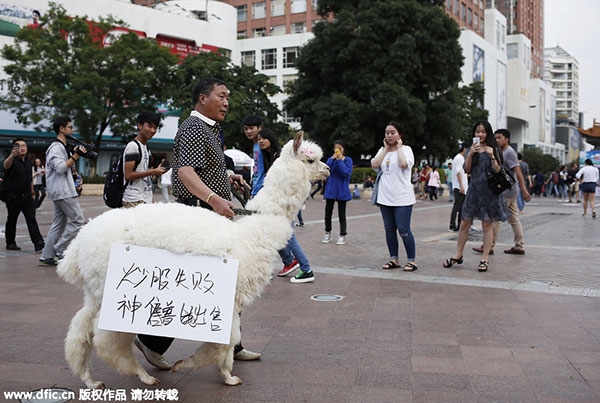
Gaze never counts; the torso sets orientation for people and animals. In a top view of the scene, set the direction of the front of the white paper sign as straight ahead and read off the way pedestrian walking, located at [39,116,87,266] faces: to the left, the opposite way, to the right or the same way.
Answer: to the left

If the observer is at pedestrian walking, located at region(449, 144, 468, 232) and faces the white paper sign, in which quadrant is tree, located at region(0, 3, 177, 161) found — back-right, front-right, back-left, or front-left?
back-right

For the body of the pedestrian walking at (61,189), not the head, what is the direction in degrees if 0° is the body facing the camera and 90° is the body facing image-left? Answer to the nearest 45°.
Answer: approximately 270°

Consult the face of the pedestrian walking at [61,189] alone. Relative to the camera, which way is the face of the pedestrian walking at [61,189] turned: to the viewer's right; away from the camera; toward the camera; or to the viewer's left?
to the viewer's right

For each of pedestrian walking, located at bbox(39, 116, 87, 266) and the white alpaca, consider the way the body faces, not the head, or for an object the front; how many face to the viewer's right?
2

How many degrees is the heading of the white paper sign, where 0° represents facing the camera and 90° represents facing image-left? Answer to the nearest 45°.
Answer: approximately 0°

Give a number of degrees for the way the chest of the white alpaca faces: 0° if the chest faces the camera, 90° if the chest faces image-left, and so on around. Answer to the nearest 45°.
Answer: approximately 270°
